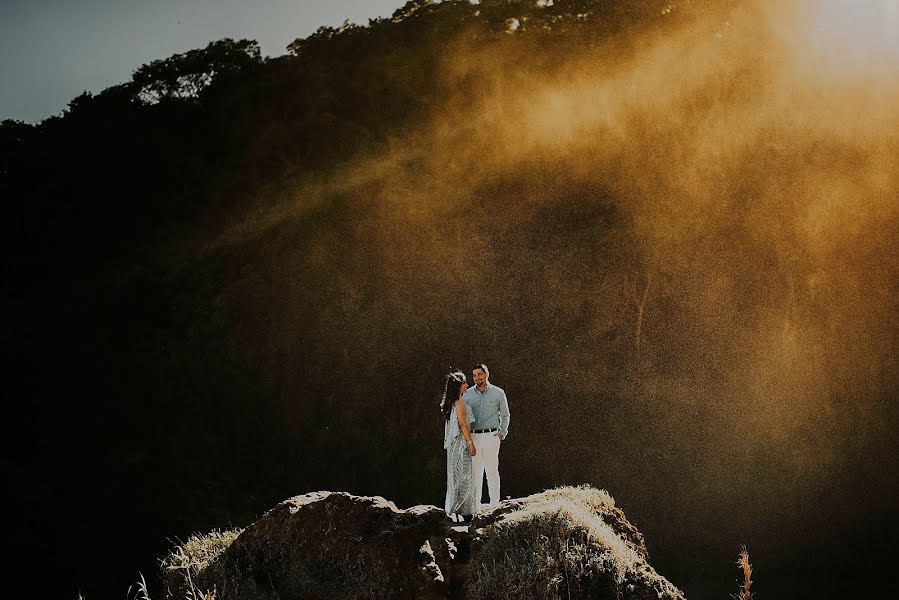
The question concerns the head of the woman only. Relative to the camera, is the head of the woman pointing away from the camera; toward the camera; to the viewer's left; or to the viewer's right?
to the viewer's right

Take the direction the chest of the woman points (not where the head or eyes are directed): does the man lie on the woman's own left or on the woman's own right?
on the woman's own left

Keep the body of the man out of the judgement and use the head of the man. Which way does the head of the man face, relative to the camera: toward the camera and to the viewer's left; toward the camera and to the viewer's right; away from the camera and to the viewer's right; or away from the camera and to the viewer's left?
toward the camera and to the viewer's left

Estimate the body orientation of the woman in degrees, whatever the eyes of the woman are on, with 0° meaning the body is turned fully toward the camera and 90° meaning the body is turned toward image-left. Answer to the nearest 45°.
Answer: approximately 270°
